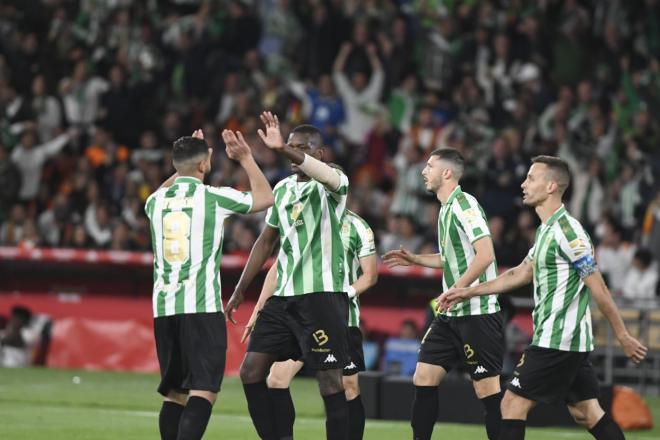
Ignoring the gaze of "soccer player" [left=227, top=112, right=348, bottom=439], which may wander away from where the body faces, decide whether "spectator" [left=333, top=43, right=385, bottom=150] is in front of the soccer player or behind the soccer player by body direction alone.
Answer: behind

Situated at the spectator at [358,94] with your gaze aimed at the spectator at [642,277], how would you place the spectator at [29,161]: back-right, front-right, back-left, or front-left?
back-right

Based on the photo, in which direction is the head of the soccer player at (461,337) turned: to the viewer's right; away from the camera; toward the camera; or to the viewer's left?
to the viewer's left

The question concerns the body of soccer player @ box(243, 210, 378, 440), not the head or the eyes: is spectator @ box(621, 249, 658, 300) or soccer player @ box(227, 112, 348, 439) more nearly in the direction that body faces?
the soccer player

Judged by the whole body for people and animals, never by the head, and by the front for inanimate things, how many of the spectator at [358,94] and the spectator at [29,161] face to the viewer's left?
0

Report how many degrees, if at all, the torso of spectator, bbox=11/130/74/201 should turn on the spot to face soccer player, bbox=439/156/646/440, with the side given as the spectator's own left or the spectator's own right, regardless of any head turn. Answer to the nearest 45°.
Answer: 0° — they already face them

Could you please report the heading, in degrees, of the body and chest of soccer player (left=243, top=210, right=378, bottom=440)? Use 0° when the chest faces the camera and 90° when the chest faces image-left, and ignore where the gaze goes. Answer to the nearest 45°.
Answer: approximately 45°

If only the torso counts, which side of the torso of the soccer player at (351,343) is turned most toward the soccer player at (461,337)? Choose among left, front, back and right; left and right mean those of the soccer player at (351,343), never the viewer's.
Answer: left

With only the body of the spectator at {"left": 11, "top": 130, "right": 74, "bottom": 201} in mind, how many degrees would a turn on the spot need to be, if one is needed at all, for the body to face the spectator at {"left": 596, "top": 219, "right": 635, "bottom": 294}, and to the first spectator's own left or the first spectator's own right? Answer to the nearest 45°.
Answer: approximately 45° to the first spectator's own left

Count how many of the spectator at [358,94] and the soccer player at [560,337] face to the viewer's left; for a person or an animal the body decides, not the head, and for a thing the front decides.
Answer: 1

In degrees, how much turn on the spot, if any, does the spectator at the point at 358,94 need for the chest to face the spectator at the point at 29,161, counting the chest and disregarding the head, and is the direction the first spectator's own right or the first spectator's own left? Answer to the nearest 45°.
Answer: approximately 90° to the first spectator's own right

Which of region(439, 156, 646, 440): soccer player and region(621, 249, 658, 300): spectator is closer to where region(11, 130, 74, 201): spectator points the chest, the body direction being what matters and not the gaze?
the soccer player
